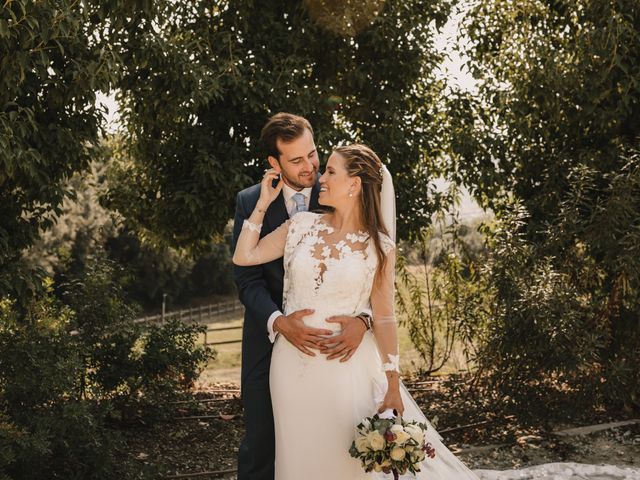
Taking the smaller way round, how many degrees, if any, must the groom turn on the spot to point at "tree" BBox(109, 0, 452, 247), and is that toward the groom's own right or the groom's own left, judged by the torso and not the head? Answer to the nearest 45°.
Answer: approximately 135° to the groom's own left

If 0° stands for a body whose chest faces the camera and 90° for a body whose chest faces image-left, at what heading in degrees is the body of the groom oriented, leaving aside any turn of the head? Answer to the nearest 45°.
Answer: approximately 315°

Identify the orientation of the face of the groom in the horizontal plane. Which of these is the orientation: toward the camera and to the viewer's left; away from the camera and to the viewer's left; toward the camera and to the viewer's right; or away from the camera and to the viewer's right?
toward the camera and to the viewer's right

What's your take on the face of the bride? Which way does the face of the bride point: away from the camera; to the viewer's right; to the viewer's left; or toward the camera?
to the viewer's left
